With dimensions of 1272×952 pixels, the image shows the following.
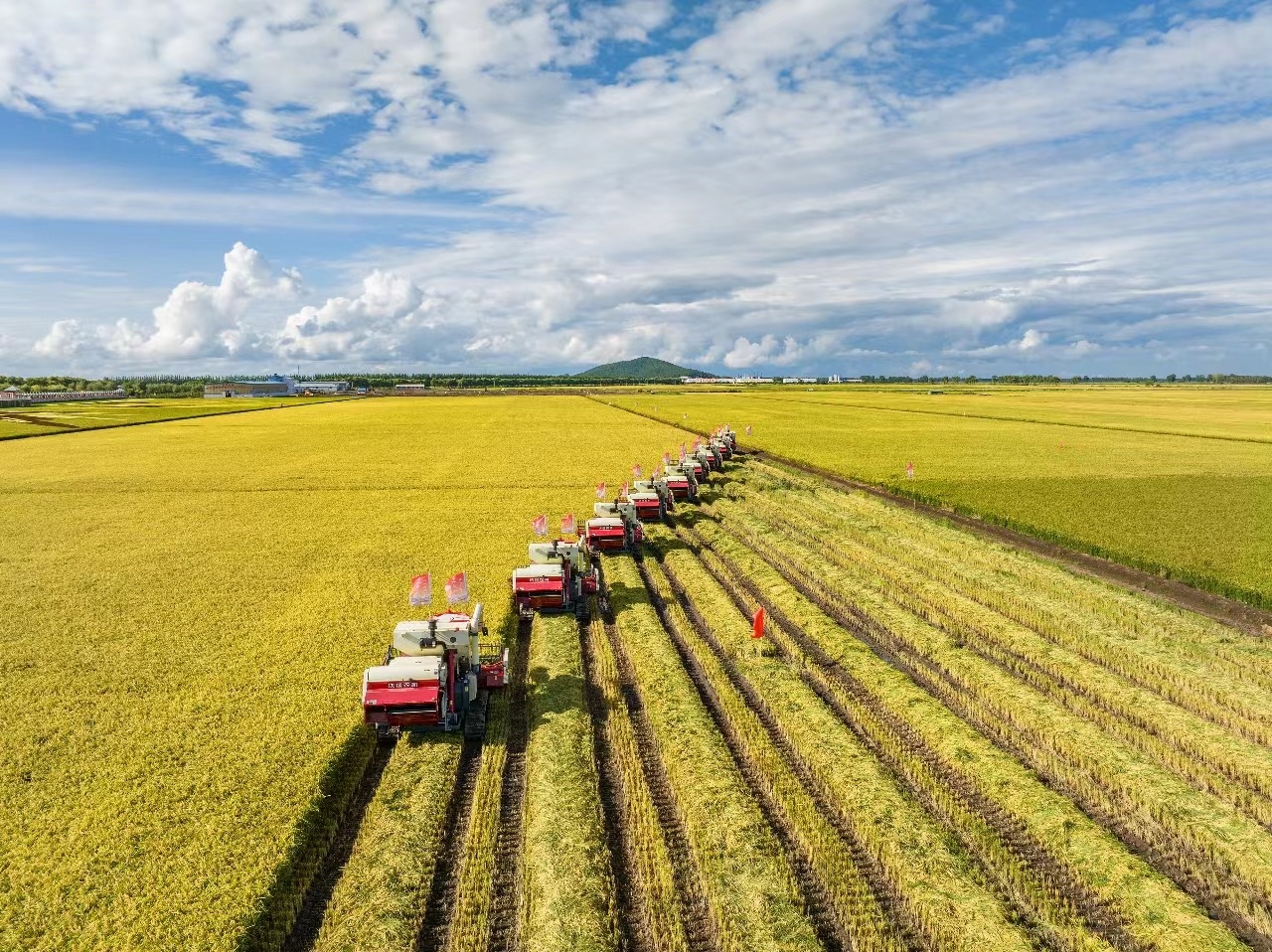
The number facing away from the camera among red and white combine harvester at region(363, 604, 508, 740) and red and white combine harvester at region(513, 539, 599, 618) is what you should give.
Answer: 2

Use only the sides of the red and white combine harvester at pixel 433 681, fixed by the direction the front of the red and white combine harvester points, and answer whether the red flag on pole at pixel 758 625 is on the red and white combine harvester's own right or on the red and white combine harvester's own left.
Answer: on the red and white combine harvester's own right

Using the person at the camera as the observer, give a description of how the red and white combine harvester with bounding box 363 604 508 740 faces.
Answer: facing away from the viewer

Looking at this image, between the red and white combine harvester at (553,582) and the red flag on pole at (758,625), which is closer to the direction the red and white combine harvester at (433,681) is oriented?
the red and white combine harvester

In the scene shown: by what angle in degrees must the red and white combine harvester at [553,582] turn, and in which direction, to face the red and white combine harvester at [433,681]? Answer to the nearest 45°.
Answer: approximately 180°

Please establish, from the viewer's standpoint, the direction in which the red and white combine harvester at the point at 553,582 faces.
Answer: facing away from the viewer

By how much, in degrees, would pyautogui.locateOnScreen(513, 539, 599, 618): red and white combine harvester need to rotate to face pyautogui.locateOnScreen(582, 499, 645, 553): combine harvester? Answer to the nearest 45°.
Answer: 0° — it already faces it

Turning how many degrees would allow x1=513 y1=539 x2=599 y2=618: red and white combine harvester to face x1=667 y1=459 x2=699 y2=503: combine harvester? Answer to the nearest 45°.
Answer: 0° — it already faces it

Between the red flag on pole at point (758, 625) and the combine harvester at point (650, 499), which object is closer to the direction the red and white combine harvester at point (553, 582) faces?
the combine harvester

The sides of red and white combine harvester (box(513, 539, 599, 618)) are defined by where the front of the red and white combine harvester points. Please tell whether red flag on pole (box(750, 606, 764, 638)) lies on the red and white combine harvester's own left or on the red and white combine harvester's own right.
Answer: on the red and white combine harvester's own right

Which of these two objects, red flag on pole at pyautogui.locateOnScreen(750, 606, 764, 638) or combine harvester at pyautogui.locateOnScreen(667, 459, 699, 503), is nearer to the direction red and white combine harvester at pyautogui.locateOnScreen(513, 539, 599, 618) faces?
the combine harvester
